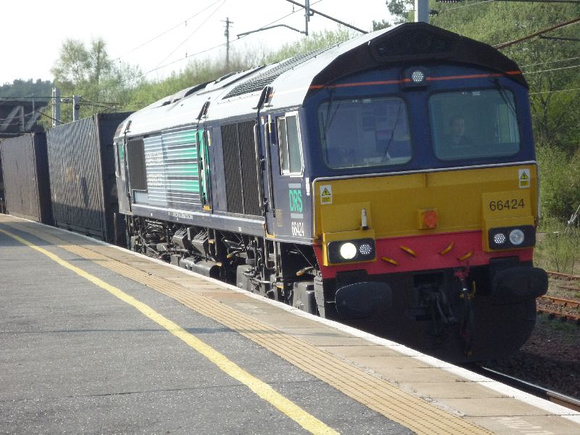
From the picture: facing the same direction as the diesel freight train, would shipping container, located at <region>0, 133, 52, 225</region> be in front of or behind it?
behind

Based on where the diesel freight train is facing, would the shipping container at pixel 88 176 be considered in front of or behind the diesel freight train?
behind

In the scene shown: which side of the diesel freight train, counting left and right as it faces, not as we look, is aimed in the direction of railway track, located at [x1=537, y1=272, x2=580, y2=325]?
left

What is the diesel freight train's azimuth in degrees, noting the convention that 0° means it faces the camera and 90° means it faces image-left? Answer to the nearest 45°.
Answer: approximately 315°
